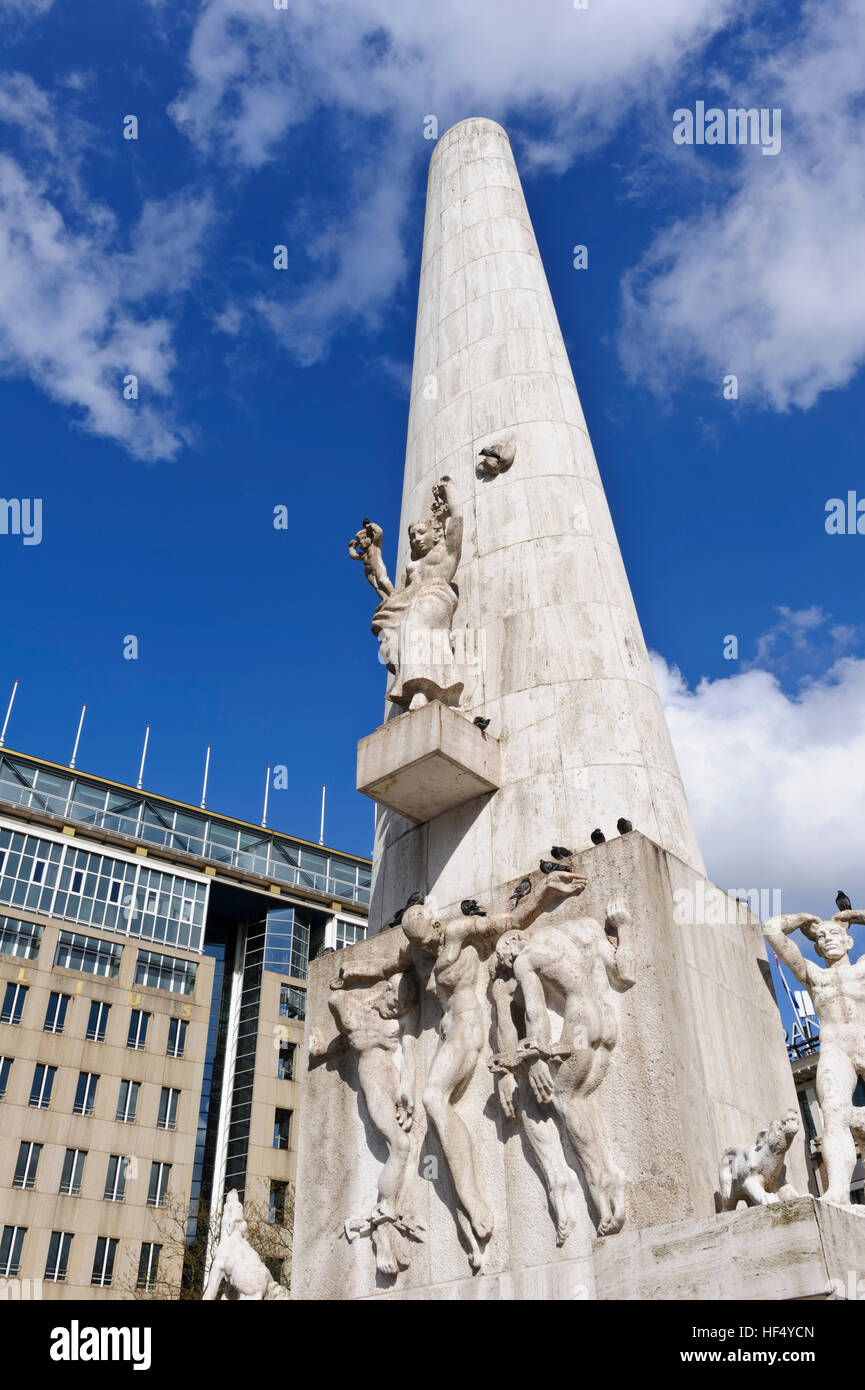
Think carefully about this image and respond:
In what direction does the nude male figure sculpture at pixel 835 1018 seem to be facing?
toward the camera

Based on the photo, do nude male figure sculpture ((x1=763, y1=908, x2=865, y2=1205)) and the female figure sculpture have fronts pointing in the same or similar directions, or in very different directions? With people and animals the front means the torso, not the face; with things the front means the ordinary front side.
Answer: same or similar directions

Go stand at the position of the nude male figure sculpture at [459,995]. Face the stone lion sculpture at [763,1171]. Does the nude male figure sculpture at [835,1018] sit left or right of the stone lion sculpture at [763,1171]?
left

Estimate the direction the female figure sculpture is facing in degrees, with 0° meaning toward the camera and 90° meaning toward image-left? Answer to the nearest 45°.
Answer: approximately 45°

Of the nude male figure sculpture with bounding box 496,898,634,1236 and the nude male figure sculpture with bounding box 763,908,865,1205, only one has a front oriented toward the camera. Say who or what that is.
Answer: the nude male figure sculpture with bounding box 763,908,865,1205

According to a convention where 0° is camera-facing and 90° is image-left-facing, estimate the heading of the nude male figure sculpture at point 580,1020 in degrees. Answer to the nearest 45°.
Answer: approximately 135°

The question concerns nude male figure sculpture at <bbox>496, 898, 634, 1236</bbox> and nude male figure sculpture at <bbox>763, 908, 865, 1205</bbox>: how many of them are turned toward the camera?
1

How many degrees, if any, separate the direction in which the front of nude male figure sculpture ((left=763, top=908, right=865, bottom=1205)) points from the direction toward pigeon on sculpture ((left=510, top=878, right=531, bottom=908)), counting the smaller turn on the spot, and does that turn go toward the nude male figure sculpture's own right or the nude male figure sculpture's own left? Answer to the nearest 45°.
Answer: approximately 90° to the nude male figure sculpture's own right

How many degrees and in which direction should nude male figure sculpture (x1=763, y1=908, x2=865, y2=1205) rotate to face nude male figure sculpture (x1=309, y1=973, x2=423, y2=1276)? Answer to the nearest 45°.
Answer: approximately 90° to its right

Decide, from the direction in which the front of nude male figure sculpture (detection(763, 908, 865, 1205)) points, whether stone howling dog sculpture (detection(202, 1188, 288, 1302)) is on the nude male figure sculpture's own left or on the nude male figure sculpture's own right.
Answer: on the nude male figure sculpture's own right
